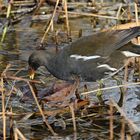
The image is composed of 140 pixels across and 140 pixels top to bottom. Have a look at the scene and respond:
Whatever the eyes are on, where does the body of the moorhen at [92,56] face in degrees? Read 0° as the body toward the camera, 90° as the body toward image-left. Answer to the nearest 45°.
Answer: approximately 90°
